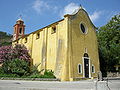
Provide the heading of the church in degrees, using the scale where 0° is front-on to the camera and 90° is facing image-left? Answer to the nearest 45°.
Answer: approximately 315°

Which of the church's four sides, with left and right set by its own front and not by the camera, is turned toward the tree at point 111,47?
left

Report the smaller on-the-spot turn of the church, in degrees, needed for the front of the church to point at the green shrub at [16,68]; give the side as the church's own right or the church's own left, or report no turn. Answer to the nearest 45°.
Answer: approximately 135° to the church's own right
